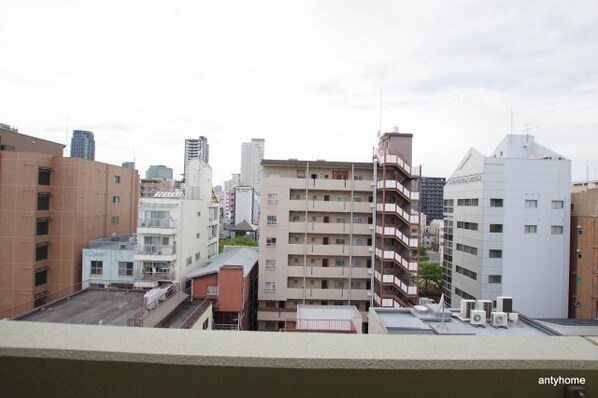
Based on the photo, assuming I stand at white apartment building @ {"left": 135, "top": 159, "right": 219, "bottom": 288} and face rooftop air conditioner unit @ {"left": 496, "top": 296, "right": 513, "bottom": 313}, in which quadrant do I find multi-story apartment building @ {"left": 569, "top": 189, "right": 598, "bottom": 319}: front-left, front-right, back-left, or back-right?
front-left

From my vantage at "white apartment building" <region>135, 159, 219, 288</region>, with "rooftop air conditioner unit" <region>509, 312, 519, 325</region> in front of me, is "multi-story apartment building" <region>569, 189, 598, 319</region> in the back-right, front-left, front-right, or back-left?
front-left

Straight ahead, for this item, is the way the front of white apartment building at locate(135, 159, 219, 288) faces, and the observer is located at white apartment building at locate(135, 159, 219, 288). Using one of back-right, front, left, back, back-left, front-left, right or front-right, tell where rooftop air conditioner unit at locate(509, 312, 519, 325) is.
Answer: left

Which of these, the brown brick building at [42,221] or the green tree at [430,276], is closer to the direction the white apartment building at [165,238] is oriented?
the brown brick building

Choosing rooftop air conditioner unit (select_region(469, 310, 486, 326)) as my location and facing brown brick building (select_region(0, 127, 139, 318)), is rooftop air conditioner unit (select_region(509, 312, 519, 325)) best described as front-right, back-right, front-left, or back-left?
back-right

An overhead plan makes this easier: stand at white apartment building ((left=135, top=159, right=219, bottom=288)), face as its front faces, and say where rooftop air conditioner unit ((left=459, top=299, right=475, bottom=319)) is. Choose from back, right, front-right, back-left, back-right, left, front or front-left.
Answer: left

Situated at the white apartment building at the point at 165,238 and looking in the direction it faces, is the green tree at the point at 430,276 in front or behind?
behind

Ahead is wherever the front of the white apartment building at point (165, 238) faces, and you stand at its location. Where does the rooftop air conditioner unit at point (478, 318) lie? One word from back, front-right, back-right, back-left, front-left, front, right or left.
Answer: left

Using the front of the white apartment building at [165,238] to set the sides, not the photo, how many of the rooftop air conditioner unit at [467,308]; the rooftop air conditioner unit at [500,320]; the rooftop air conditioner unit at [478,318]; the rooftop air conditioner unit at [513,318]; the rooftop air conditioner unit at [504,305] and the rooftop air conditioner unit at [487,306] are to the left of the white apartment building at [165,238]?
6

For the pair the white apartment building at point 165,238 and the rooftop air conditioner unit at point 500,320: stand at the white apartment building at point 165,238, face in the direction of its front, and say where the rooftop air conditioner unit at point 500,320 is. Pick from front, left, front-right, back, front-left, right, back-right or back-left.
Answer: left

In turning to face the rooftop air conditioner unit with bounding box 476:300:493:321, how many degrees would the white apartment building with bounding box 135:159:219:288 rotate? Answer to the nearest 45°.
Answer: approximately 90° to its left

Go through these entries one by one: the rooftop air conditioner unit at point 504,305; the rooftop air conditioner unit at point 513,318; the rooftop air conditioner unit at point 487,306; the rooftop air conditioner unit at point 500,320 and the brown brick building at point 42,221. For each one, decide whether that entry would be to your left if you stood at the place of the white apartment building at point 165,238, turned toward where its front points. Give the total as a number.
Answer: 4
